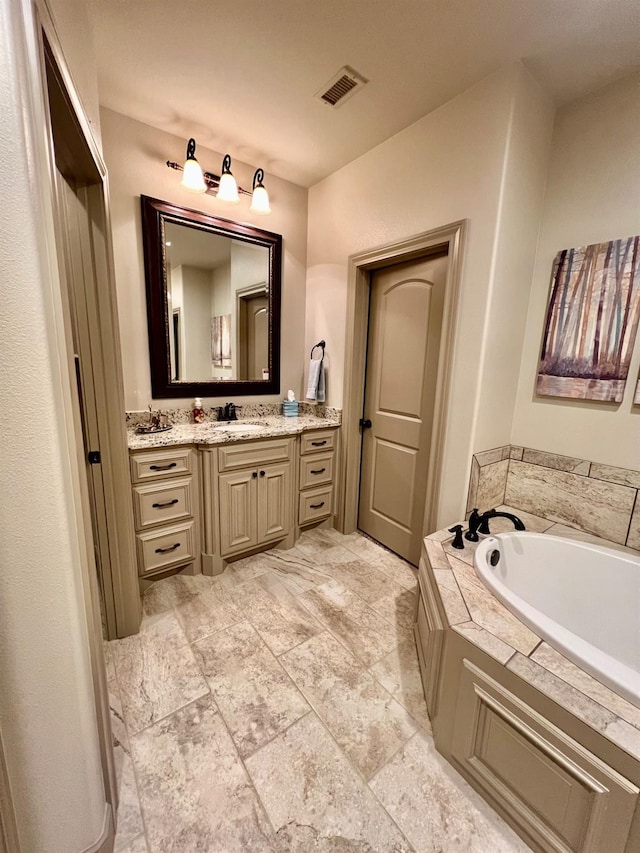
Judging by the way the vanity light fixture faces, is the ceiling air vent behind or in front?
in front

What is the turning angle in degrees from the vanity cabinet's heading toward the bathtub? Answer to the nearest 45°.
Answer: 0° — it already faces it

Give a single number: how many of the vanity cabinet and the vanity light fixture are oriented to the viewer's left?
0

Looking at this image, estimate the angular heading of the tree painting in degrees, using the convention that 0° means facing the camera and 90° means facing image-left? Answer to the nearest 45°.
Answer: approximately 45°

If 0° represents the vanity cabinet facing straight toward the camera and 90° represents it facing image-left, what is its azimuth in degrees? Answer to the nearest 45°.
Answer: approximately 315°

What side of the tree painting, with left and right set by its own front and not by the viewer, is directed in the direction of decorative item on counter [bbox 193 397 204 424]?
front

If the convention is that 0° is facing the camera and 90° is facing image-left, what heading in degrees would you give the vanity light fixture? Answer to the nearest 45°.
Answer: approximately 315°
